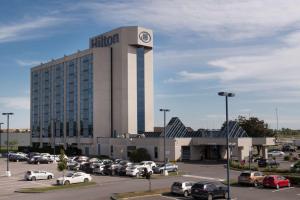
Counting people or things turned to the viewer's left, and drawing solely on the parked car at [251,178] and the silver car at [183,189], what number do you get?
0
